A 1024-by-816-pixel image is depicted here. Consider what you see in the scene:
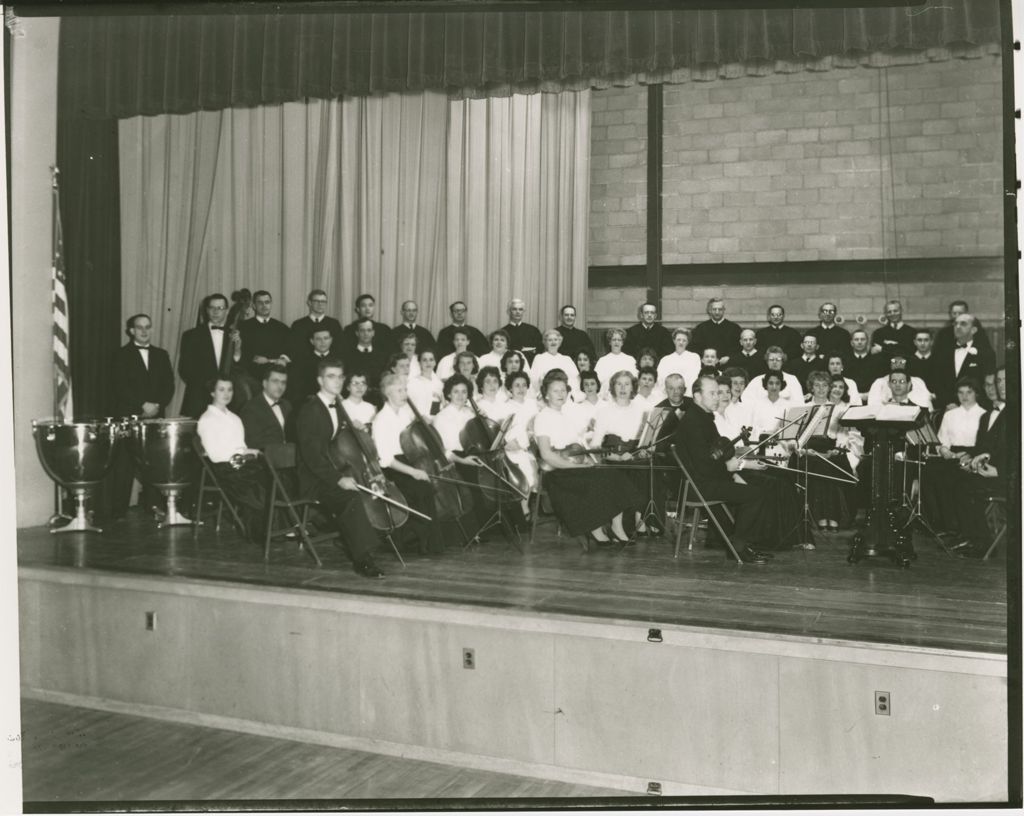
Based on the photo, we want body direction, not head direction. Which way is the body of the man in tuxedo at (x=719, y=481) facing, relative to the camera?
to the viewer's right

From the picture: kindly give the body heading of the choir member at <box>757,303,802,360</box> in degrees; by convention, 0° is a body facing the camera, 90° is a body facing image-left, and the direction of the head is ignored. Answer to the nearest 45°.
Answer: approximately 0°

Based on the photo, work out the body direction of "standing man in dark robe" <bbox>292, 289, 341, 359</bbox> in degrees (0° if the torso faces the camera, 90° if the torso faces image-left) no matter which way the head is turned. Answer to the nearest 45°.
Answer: approximately 0°

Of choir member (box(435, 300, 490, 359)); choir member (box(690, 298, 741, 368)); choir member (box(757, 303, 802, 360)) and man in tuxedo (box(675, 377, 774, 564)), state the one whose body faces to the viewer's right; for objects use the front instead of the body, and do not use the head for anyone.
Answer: the man in tuxedo
